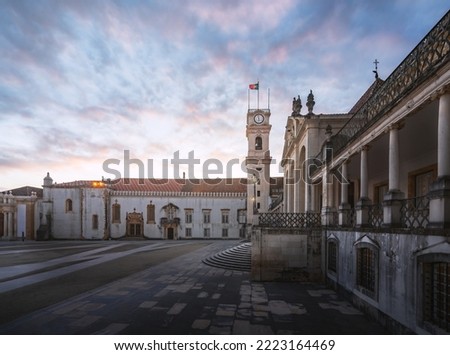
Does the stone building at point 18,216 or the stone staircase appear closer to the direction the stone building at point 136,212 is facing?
the stone staircase

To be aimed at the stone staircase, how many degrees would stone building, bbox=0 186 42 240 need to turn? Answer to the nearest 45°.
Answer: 0° — it already faces it

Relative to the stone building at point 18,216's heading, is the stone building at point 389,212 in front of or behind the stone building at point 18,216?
in front

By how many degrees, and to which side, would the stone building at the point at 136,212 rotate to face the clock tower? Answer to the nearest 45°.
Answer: approximately 90° to its left

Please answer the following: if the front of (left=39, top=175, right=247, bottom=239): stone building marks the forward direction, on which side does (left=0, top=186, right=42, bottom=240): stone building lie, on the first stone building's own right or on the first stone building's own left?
on the first stone building's own right

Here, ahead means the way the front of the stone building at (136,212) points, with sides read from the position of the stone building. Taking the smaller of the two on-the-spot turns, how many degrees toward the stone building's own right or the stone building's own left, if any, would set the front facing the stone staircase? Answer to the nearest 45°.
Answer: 0° — it already faces it

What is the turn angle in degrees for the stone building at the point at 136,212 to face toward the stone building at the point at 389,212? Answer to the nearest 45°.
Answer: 0° — it already faces it
